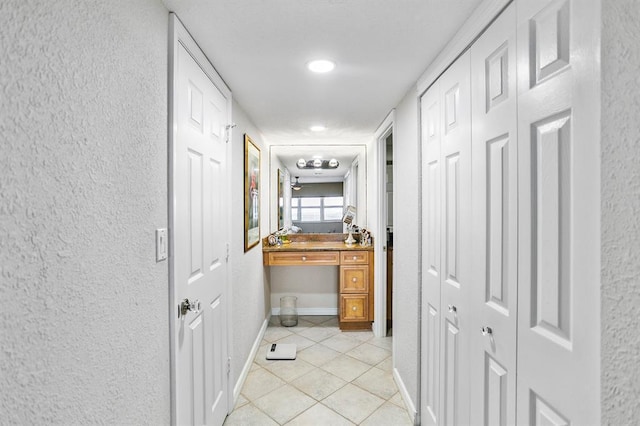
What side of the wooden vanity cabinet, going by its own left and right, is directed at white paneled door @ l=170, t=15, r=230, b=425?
front

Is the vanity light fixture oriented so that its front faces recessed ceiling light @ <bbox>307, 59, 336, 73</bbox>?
yes

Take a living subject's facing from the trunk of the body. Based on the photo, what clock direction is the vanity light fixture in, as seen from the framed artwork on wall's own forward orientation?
The vanity light fixture is roughly at 10 o'clock from the framed artwork on wall.

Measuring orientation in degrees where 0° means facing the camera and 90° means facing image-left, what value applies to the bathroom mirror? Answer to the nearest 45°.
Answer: approximately 0°

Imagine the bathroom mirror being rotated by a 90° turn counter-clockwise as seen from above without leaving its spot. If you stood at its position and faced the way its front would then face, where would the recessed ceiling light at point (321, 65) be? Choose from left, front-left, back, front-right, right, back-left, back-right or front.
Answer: right

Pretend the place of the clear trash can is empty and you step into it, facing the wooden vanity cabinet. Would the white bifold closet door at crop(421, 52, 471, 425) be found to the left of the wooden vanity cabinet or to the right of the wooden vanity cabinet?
right

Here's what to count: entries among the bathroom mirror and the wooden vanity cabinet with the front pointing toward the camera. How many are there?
2

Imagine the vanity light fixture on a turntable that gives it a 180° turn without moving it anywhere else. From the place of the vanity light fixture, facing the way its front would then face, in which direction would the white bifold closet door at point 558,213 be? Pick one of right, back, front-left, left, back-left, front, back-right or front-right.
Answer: back

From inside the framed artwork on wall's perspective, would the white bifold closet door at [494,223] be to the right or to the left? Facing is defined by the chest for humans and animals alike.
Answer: on its right

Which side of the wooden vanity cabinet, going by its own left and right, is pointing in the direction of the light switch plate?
front

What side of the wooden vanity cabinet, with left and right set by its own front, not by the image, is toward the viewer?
front

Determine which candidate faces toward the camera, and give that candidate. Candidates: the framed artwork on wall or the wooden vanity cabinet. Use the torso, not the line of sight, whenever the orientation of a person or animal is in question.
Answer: the wooden vanity cabinet

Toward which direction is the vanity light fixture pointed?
toward the camera

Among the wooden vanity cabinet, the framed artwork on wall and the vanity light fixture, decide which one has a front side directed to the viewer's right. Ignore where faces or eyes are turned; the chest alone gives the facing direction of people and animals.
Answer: the framed artwork on wall

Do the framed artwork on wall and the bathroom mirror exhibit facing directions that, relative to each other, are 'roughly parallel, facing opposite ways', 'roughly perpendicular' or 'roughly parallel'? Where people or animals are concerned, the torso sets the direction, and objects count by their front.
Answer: roughly perpendicular

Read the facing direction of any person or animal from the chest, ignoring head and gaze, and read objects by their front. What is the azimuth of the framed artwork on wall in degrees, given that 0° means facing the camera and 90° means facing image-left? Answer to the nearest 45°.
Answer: approximately 270°
